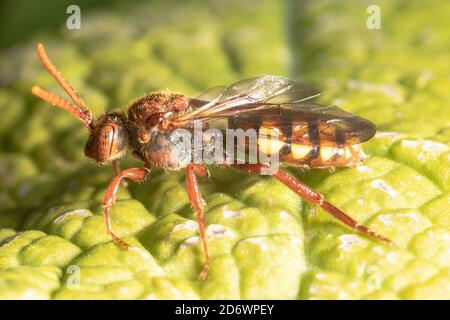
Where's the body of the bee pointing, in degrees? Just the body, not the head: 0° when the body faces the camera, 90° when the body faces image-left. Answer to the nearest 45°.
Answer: approximately 90°
